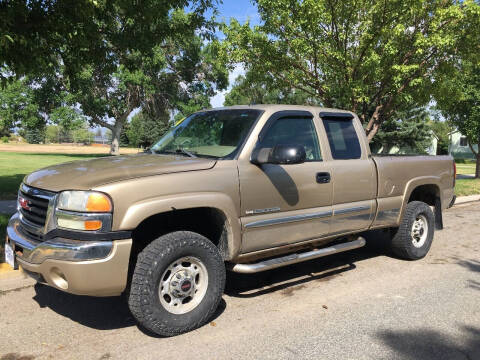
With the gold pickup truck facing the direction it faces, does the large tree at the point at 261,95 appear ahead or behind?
behind

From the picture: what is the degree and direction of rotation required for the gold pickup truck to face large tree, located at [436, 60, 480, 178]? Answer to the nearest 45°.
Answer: approximately 180°

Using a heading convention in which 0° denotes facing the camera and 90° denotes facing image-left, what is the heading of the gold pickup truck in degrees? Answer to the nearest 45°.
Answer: approximately 45°

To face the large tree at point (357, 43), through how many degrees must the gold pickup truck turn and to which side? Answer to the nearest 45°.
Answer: approximately 180°

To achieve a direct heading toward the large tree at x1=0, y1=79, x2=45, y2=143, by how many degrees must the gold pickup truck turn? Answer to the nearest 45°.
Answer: approximately 90° to its right
